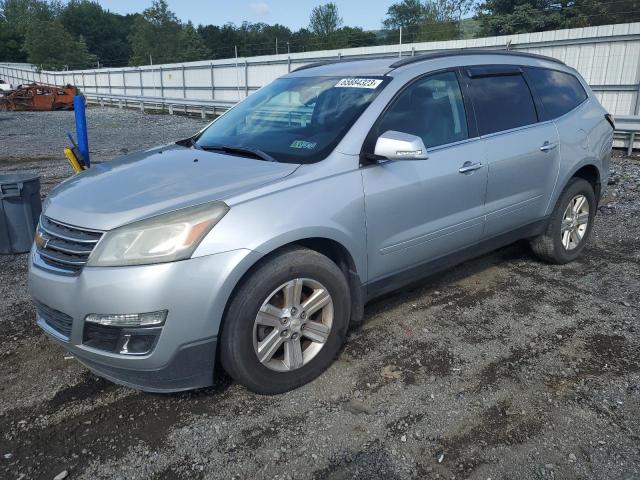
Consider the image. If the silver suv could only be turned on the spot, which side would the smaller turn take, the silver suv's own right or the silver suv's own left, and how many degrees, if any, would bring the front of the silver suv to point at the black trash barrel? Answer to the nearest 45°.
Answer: approximately 90° to the silver suv's own right

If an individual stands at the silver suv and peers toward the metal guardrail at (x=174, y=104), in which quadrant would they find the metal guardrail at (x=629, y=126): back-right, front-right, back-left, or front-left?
front-right

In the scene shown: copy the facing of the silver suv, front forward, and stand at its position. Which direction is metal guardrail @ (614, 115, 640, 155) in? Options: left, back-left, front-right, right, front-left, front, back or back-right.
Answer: back

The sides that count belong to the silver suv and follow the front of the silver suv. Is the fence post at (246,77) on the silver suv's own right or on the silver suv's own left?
on the silver suv's own right

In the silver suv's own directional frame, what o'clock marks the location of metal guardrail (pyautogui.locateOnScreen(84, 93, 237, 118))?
The metal guardrail is roughly at 4 o'clock from the silver suv.

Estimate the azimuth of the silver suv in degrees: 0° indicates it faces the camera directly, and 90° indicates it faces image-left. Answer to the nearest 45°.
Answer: approximately 45°
